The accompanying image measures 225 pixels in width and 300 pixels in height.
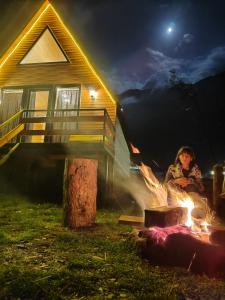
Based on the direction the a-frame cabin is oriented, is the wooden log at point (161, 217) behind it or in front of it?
in front

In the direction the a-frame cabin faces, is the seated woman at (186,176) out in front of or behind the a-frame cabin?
in front

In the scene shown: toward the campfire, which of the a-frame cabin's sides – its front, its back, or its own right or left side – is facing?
front

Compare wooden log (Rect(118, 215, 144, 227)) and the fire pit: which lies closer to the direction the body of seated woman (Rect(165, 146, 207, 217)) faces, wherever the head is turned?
the fire pit

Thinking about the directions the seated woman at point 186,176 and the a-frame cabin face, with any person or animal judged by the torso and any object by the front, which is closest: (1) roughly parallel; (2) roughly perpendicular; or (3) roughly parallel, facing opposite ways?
roughly parallel

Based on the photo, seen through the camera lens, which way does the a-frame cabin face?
facing the viewer

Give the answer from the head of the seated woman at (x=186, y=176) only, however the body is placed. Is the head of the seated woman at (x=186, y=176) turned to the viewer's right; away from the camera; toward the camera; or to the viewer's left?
toward the camera

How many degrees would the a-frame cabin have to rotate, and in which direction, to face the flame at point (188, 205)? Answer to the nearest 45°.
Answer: approximately 45° to its left

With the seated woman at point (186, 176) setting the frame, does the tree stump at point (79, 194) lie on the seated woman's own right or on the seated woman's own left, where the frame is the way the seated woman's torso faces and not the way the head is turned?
on the seated woman's own right

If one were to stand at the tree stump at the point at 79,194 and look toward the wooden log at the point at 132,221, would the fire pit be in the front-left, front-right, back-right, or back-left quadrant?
front-right

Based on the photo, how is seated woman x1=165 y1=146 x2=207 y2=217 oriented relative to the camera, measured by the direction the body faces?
toward the camera

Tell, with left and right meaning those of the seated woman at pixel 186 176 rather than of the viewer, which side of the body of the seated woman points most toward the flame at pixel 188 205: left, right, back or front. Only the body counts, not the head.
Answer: front

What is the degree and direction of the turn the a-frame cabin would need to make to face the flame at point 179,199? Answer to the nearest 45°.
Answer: approximately 45° to its left

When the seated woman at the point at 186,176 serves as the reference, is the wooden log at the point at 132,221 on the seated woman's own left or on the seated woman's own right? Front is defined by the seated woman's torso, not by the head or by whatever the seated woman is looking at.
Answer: on the seated woman's own right

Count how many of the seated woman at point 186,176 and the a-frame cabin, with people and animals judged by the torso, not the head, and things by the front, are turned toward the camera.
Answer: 2
